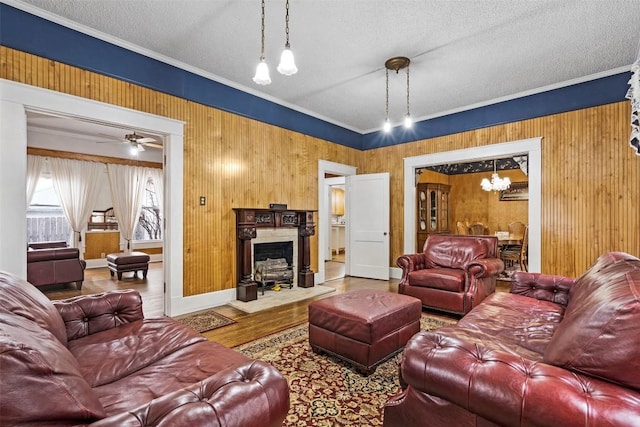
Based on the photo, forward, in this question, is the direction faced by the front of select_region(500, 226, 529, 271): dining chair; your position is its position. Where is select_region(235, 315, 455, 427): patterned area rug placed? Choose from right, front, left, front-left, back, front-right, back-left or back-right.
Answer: left

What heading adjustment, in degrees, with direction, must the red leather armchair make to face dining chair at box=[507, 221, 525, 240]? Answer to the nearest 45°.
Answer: approximately 135° to its right

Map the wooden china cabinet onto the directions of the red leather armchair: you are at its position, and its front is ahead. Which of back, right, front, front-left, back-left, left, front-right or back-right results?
back-right

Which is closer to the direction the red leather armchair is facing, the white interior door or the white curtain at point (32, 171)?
the white curtain

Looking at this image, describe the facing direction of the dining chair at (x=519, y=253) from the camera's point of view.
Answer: facing to the left of the viewer

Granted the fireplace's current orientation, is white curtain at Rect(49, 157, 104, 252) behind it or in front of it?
behind

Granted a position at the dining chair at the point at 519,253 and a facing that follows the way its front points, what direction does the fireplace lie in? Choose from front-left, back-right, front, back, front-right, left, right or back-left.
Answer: front-left

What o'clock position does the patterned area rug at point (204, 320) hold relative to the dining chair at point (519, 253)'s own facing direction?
The patterned area rug is roughly at 10 o'clock from the dining chair.

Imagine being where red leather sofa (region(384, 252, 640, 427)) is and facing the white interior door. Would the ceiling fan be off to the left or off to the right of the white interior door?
left

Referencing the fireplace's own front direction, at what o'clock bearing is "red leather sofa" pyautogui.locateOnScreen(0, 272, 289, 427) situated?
The red leather sofa is roughly at 2 o'clock from the fireplace.

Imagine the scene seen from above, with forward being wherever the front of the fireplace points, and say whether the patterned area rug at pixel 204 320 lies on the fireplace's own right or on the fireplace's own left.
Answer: on the fireplace's own right

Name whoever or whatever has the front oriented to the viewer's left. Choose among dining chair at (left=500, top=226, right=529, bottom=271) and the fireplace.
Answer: the dining chair

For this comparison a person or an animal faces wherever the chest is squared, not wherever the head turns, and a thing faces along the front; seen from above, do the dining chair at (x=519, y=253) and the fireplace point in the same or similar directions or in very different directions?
very different directions

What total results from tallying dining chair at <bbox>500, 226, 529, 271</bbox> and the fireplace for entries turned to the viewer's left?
1

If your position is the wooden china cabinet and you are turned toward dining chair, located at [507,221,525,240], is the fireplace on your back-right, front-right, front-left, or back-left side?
back-right

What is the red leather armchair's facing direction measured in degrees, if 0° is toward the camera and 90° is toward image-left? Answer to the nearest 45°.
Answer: approximately 45°
